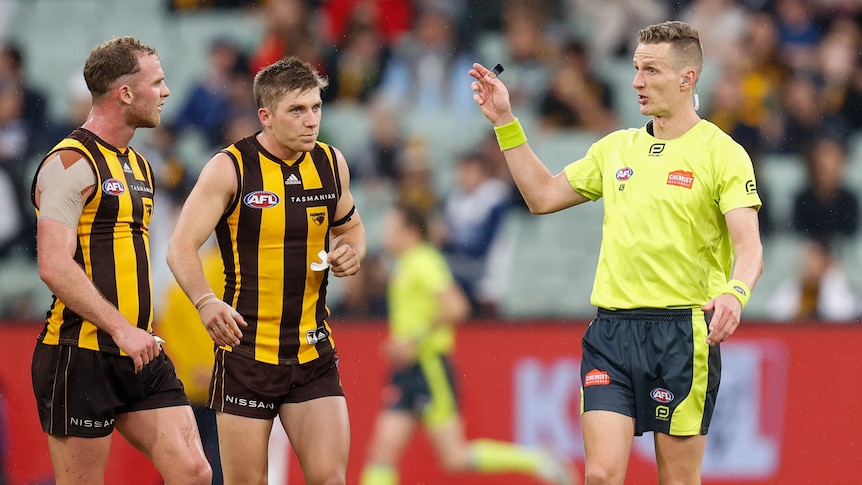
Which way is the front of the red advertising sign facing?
toward the camera

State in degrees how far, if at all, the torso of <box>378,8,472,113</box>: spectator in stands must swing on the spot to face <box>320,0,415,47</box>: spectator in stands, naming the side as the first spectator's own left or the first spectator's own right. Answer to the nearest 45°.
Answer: approximately 90° to the first spectator's own right

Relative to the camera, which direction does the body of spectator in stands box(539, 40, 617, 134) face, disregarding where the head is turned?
toward the camera

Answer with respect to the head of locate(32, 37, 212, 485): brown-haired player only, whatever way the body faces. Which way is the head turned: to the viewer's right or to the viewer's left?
to the viewer's right

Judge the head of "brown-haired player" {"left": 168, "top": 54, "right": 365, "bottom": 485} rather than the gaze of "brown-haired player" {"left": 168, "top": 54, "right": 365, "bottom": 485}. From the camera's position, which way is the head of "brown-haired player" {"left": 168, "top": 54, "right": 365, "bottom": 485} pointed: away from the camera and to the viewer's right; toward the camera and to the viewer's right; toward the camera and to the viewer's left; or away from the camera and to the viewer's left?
toward the camera and to the viewer's right

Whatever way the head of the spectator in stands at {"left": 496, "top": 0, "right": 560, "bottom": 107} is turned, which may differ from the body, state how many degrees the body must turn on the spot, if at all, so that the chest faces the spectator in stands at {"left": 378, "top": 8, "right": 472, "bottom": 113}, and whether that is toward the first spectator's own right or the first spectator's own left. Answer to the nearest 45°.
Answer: approximately 90° to the first spectator's own right

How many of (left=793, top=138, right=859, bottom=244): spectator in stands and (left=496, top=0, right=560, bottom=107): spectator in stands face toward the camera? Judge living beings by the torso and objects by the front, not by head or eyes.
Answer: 2

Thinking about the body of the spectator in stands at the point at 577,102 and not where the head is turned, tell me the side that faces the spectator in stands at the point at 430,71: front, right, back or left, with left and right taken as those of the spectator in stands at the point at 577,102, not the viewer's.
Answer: right

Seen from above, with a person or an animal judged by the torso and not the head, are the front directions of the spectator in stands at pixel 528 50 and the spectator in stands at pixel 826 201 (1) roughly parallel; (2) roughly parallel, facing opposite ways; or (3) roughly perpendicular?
roughly parallel

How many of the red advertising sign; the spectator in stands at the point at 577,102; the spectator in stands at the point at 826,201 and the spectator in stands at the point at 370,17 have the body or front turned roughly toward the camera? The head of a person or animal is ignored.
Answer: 4

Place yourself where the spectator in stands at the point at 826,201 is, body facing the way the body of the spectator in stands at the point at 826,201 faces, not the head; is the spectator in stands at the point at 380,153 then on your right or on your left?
on your right

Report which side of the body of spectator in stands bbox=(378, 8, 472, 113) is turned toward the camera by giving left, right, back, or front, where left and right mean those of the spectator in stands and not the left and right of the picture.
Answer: front
